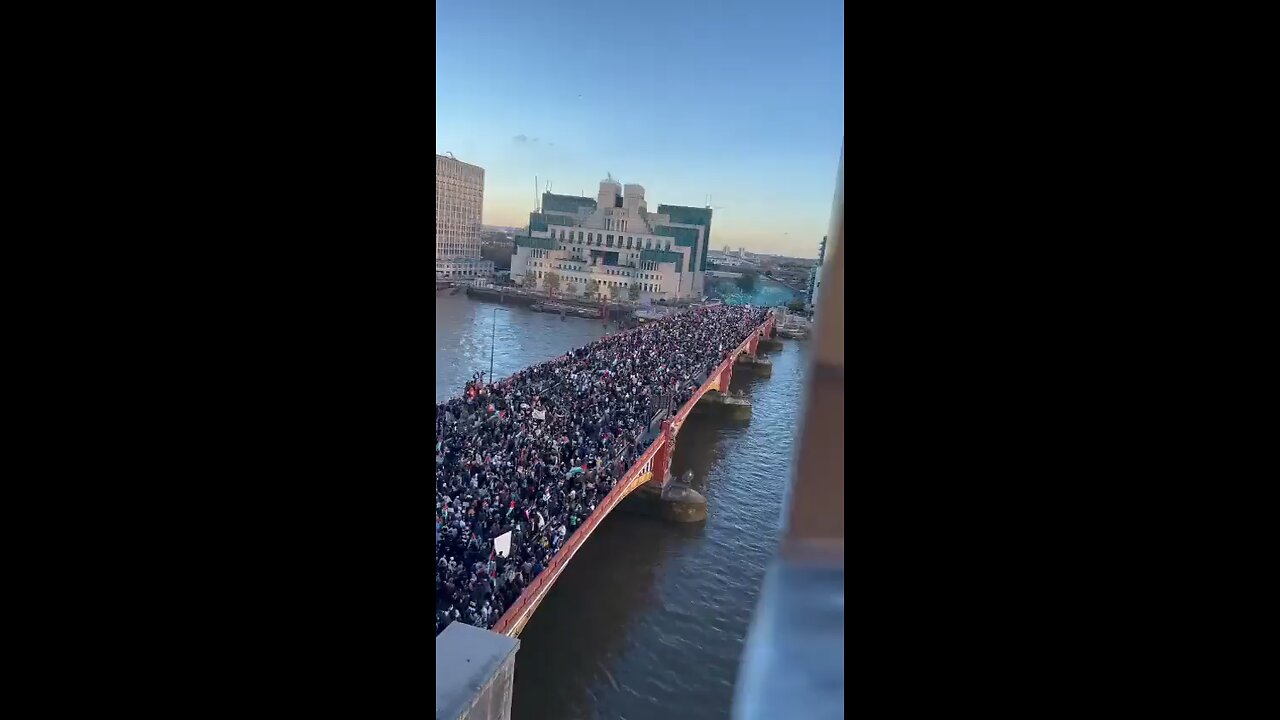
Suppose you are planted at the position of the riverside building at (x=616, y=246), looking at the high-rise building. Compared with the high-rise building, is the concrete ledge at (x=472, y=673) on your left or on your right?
left

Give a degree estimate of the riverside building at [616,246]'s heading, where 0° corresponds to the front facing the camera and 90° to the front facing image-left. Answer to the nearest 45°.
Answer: approximately 0°

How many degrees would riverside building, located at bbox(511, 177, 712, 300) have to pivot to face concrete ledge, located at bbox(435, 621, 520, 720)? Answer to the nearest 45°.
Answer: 0° — it already faces it

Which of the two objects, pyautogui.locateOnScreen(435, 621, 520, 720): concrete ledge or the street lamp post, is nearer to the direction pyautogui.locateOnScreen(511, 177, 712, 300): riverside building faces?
the concrete ledge

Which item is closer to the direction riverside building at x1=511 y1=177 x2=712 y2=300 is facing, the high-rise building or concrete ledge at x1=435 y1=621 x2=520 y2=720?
the concrete ledge

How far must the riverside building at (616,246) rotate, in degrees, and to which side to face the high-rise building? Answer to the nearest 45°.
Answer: approximately 45° to its right
